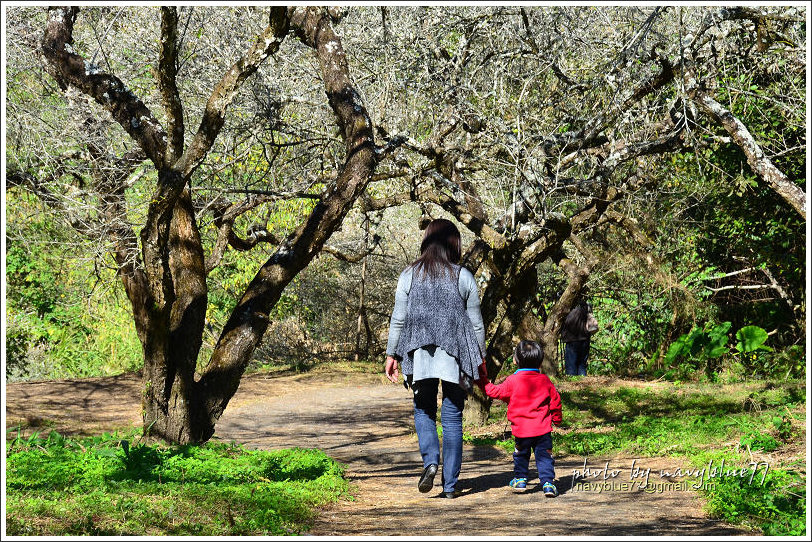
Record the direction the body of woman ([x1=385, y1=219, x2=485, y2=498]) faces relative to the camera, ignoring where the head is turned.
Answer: away from the camera

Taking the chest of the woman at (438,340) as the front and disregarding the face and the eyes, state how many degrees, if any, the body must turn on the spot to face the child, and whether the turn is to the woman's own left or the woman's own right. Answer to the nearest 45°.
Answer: approximately 45° to the woman's own right

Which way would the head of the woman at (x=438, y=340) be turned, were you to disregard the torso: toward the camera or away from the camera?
away from the camera

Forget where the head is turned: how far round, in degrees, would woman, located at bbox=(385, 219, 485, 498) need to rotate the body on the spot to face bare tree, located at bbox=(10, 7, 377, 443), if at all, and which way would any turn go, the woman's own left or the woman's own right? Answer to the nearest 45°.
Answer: approximately 45° to the woman's own left

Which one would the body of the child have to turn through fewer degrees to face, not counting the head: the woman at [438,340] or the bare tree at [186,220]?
the bare tree

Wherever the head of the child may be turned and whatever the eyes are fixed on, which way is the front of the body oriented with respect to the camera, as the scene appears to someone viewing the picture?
away from the camera

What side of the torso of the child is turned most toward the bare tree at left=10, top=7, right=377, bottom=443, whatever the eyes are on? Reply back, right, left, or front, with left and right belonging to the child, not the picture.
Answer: left

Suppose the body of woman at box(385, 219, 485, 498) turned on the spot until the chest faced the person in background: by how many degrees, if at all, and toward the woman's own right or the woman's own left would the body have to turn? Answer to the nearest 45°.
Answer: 0° — they already face them

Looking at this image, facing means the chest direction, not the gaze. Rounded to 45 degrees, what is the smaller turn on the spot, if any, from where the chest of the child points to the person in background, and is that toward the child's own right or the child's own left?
0° — they already face them

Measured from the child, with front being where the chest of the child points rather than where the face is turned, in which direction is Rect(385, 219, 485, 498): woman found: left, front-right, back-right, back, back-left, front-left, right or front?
back-left

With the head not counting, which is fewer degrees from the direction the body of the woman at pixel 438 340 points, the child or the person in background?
the person in background

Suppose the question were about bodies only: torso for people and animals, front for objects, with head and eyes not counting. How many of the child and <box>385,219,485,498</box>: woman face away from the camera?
2

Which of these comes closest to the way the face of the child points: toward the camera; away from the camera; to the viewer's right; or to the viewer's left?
away from the camera
